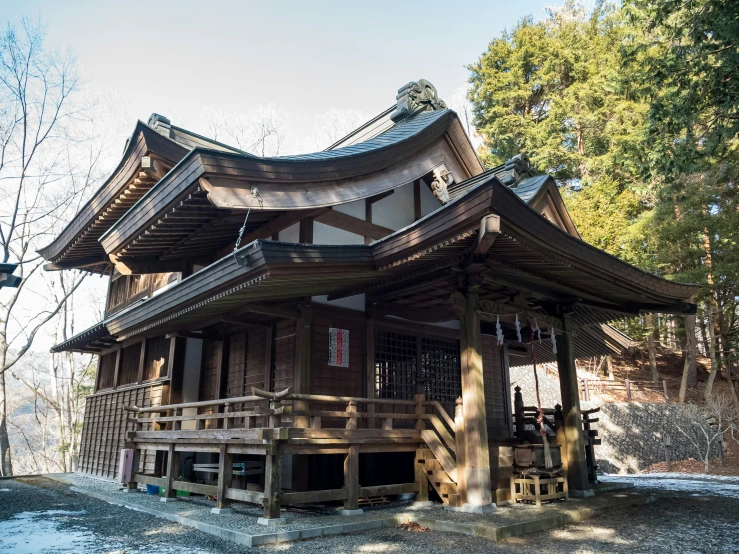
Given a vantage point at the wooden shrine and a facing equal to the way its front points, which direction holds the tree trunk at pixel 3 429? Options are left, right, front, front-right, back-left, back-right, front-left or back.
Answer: back

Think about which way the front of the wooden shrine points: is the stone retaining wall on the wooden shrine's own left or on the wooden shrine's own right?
on the wooden shrine's own left

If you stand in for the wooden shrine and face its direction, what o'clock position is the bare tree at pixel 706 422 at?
The bare tree is roughly at 9 o'clock from the wooden shrine.

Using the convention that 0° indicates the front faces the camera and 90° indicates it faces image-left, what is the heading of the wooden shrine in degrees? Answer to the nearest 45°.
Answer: approximately 315°

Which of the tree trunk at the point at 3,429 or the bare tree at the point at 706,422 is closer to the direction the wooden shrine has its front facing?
the bare tree
